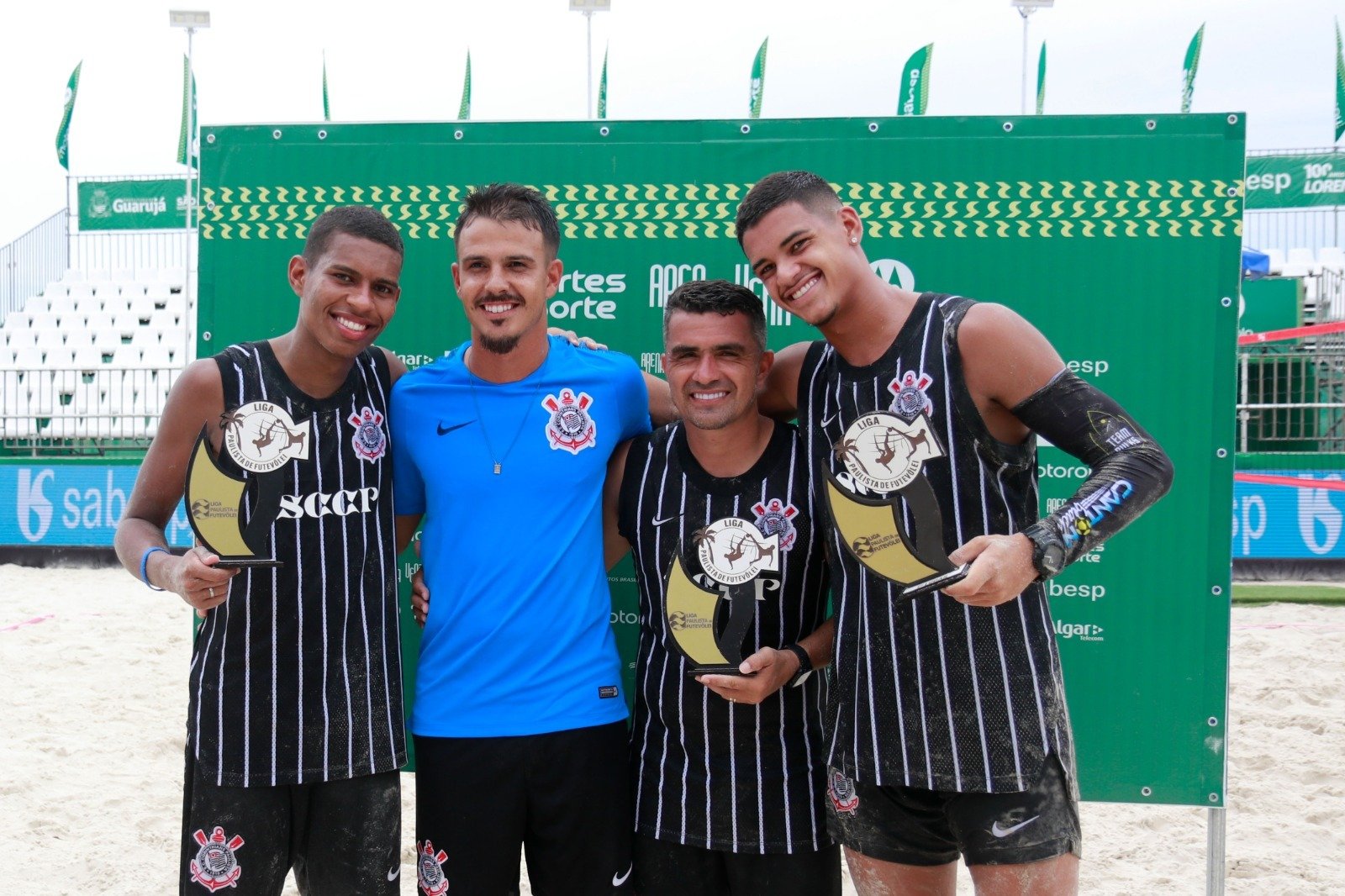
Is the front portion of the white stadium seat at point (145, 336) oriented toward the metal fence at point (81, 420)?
yes

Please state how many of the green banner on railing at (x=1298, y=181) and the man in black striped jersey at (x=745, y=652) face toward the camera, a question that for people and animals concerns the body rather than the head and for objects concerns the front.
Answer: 2

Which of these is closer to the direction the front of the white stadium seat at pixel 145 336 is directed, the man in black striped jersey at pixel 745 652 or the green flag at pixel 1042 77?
the man in black striped jersey

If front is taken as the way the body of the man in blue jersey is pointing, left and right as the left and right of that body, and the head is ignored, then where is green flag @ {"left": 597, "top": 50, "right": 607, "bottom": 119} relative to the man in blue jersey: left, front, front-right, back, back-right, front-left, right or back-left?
back

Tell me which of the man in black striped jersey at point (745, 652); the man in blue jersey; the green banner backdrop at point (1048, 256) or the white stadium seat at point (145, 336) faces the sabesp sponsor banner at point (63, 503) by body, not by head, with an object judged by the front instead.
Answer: the white stadium seat

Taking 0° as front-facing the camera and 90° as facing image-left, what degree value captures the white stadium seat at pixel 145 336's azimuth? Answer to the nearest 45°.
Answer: approximately 0°

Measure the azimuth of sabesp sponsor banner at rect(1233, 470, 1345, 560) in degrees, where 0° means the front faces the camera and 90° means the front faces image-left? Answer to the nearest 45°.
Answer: approximately 0°

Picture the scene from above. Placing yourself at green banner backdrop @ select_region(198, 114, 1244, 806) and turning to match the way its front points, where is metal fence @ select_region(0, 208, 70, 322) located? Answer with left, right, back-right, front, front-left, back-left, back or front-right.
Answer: back-right

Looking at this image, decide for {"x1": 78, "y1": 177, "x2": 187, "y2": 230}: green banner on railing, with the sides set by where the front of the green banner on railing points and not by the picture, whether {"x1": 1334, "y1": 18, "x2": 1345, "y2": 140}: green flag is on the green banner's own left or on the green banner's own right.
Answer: on the green banner's own left

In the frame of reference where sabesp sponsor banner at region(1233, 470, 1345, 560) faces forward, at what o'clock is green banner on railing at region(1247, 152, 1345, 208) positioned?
The green banner on railing is roughly at 6 o'clock from the sabesp sponsor banner.
